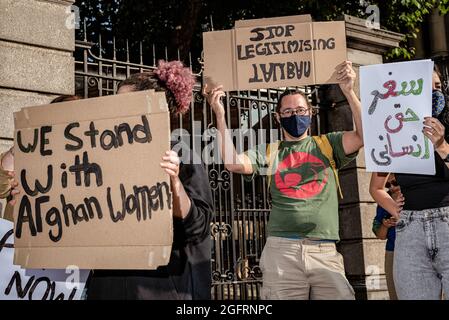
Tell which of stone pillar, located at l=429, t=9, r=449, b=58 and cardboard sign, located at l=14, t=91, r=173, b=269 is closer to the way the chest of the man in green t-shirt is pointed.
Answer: the cardboard sign

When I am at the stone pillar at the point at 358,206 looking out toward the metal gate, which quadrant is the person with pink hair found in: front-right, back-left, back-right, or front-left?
front-left

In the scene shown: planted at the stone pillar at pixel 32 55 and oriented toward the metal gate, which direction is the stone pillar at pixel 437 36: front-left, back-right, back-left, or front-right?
front-left

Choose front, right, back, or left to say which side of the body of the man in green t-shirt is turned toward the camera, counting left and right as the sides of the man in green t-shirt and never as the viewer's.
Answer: front

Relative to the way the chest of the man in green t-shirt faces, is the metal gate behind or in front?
behind

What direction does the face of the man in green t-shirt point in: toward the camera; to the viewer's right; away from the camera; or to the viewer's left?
toward the camera

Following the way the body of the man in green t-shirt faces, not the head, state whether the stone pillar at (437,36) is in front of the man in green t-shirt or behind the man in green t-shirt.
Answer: behind

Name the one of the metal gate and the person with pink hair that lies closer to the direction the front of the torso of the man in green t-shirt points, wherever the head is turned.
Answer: the person with pink hair

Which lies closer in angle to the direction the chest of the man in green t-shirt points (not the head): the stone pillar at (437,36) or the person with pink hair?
the person with pink hair

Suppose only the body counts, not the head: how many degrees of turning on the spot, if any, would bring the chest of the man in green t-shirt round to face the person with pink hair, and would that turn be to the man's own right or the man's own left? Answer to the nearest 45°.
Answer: approximately 45° to the man's own right

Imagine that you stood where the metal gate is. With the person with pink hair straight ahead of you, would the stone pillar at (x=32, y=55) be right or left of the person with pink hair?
right

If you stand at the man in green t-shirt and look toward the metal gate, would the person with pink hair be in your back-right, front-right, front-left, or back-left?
back-left

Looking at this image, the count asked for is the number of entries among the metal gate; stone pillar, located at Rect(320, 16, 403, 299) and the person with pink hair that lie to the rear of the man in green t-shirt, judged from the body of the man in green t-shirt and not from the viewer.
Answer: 2

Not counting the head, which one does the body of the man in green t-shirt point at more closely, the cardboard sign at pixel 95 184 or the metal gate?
the cardboard sign

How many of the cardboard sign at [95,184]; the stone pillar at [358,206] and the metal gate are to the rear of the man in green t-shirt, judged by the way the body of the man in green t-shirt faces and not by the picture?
2

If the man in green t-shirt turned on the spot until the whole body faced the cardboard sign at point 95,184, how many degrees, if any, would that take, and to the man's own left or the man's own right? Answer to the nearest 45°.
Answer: approximately 45° to the man's own right

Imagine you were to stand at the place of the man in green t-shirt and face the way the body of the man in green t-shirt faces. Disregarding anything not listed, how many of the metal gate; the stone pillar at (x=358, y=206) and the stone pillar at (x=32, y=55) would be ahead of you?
0

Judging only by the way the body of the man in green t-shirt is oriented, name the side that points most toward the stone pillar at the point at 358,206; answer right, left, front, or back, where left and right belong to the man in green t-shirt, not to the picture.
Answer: back
